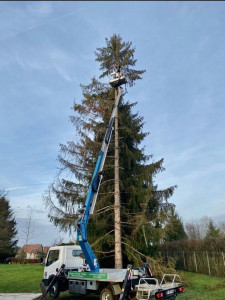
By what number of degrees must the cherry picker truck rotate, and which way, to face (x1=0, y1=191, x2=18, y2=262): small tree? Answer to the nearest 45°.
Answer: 0° — it already faces it

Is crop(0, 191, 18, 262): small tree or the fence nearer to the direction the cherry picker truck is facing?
the small tree

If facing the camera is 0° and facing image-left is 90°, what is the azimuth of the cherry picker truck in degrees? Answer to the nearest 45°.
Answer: approximately 135°

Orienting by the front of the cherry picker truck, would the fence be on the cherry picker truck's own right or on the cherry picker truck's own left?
on the cherry picker truck's own right
